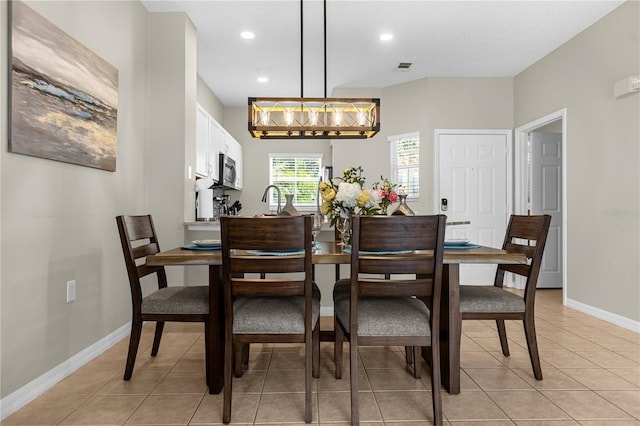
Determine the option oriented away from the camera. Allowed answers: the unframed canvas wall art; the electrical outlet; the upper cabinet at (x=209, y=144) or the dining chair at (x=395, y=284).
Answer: the dining chair

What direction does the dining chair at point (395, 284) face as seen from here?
away from the camera

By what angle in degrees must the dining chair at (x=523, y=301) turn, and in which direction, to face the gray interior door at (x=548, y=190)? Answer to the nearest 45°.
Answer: approximately 135° to its right

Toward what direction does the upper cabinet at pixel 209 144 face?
to the viewer's right

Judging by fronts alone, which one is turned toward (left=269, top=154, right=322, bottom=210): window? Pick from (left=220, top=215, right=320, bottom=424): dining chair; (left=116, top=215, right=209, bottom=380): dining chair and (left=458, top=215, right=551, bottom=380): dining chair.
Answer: (left=220, top=215, right=320, bottom=424): dining chair

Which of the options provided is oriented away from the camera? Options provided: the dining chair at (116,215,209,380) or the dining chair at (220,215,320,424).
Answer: the dining chair at (220,215,320,424)

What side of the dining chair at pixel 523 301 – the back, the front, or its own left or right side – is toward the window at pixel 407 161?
right

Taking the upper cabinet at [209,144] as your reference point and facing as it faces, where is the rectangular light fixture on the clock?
The rectangular light fixture is roughly at 2 o'clock from the upper cabinet.

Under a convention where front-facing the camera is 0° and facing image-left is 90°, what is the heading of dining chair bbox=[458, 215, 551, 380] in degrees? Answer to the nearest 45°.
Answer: approximately 45°

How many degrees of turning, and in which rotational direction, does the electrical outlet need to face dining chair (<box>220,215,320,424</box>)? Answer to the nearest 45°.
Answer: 0° — it already faces it

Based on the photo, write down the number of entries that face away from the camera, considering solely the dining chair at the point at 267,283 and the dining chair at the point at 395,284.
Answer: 2

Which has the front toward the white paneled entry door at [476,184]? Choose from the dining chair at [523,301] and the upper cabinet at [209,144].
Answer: the upper cabinet

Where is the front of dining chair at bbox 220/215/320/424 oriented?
away from the camera

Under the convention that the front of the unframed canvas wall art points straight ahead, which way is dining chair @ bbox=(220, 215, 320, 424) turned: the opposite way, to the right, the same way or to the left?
to the left
